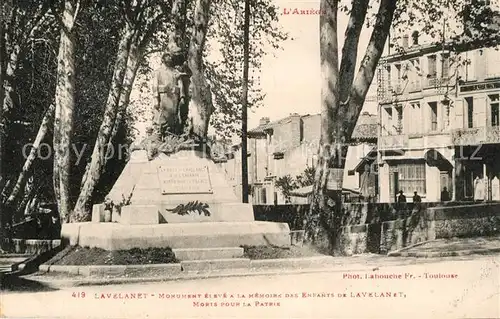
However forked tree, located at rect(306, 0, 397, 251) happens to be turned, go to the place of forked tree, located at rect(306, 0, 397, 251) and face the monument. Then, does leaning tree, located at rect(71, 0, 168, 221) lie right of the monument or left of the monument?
right
